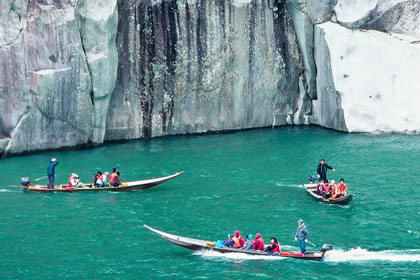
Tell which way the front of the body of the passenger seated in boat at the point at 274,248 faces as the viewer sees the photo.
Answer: to the viewer's left

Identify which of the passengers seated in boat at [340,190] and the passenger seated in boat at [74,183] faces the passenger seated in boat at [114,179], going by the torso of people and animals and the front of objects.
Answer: the passenger seated in boat at [74,183]

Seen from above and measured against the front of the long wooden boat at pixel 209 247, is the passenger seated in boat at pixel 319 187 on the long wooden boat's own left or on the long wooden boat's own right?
on the long wooden boat's own right

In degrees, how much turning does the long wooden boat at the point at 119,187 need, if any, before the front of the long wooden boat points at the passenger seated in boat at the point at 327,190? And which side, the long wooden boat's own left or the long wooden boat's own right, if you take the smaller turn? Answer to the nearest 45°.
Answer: approximately 45° to the long wooden boat's own right

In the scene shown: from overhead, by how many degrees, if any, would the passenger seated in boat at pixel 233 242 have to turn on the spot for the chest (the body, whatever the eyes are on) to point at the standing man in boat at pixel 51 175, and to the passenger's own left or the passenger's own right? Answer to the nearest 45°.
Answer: approximately 45° to the passenger's own right

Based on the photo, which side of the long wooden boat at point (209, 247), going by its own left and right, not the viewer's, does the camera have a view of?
left

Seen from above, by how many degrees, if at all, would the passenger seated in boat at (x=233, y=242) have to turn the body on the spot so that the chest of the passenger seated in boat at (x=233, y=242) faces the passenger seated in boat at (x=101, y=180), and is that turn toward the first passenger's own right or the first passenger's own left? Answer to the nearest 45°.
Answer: approximately 45° to the first passenger's own right

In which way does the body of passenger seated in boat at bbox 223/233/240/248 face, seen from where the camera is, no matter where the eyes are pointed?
to the viewer's left

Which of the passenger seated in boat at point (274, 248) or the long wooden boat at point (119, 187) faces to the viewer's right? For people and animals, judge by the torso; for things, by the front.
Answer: the long wooden boat

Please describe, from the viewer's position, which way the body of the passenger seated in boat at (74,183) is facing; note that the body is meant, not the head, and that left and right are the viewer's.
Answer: facing to the right of the viewer

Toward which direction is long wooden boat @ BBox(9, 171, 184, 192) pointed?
to the viewer's right

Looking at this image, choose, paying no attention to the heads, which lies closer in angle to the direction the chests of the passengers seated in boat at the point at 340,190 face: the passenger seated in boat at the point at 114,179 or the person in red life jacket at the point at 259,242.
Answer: the person in red life jacket

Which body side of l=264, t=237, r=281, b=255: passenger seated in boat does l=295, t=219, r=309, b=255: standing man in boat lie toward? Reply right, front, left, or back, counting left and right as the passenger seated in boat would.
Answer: back
